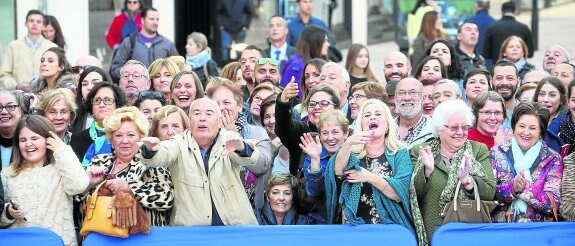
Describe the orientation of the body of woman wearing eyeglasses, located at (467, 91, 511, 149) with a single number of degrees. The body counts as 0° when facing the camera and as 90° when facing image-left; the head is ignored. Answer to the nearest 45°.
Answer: approximately 0°

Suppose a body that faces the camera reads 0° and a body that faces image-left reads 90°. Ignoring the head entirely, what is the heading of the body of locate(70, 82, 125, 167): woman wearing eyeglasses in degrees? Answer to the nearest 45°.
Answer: approximately 0°
